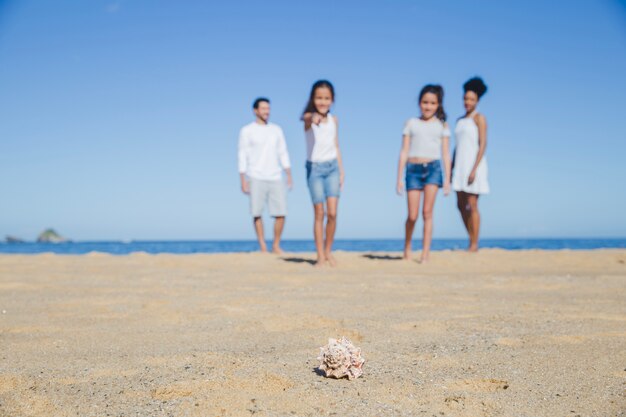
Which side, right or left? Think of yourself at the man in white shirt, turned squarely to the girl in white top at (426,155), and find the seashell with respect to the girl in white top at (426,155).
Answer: right

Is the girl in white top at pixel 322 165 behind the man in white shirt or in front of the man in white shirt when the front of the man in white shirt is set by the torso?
in front

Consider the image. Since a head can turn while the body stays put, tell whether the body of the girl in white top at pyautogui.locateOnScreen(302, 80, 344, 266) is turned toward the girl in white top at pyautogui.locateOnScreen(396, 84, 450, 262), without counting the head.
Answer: no

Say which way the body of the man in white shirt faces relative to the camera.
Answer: toward the camera

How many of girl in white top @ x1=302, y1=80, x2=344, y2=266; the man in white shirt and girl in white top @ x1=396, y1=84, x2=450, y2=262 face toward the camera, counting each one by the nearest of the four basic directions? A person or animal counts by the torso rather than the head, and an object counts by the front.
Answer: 3

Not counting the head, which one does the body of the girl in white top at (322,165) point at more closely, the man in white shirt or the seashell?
the seashell

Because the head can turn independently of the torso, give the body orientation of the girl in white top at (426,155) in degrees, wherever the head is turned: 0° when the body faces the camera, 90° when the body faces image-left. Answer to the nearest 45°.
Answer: approximately 0°

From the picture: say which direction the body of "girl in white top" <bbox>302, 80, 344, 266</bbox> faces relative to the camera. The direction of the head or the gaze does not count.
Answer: toward the camera

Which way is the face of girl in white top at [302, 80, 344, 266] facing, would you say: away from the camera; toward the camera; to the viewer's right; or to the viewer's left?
toward the camera

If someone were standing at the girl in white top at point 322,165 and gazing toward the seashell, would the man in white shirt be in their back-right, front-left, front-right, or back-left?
back-right

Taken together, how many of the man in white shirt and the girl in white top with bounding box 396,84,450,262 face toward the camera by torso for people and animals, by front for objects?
2

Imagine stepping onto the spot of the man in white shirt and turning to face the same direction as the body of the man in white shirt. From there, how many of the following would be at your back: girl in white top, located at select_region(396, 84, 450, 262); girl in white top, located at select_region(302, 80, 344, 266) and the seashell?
0

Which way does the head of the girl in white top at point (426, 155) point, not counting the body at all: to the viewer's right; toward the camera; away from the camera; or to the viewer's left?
toward the camera

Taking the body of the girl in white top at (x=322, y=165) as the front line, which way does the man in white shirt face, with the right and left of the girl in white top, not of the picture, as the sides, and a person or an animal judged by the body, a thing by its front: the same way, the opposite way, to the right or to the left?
the same way
